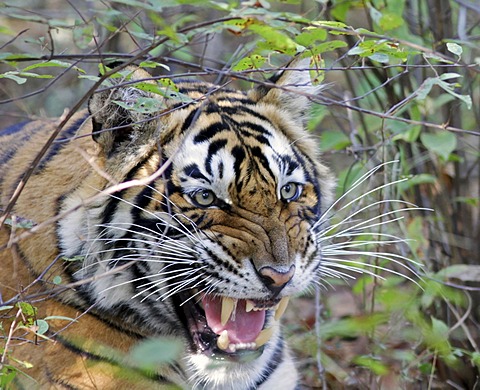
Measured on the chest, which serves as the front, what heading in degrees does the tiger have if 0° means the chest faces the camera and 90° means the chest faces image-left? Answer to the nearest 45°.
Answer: approximately 315°
